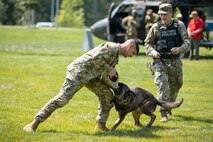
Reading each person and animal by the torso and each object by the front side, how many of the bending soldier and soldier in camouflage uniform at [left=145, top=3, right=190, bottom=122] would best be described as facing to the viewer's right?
1

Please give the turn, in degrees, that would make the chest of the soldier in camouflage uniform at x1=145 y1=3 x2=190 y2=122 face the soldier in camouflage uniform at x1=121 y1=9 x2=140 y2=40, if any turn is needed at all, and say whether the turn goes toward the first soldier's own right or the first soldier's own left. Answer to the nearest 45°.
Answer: approximately 180°

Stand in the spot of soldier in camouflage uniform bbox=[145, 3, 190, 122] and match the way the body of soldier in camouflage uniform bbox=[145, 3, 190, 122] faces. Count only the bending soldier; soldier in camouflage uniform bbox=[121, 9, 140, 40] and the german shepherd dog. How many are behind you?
1

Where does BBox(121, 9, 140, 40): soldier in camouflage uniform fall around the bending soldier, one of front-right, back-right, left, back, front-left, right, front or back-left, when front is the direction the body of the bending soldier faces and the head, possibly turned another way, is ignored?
left

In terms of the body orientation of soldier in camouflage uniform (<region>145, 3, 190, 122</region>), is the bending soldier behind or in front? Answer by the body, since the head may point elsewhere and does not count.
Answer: in front

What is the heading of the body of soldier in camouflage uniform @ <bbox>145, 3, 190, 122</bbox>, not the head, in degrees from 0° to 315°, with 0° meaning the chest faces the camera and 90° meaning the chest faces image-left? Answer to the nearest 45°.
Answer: approximately 0°

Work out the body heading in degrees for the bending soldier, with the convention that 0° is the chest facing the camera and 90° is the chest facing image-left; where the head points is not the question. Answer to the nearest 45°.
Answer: approximately 270°

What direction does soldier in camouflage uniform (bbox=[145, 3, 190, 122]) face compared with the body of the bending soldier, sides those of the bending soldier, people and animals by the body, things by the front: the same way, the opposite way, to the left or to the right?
to the right

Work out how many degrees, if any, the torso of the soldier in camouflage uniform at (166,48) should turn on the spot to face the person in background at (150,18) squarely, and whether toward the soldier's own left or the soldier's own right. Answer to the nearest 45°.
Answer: approximately 180°

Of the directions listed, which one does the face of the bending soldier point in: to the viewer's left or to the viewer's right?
to the viewer's right
